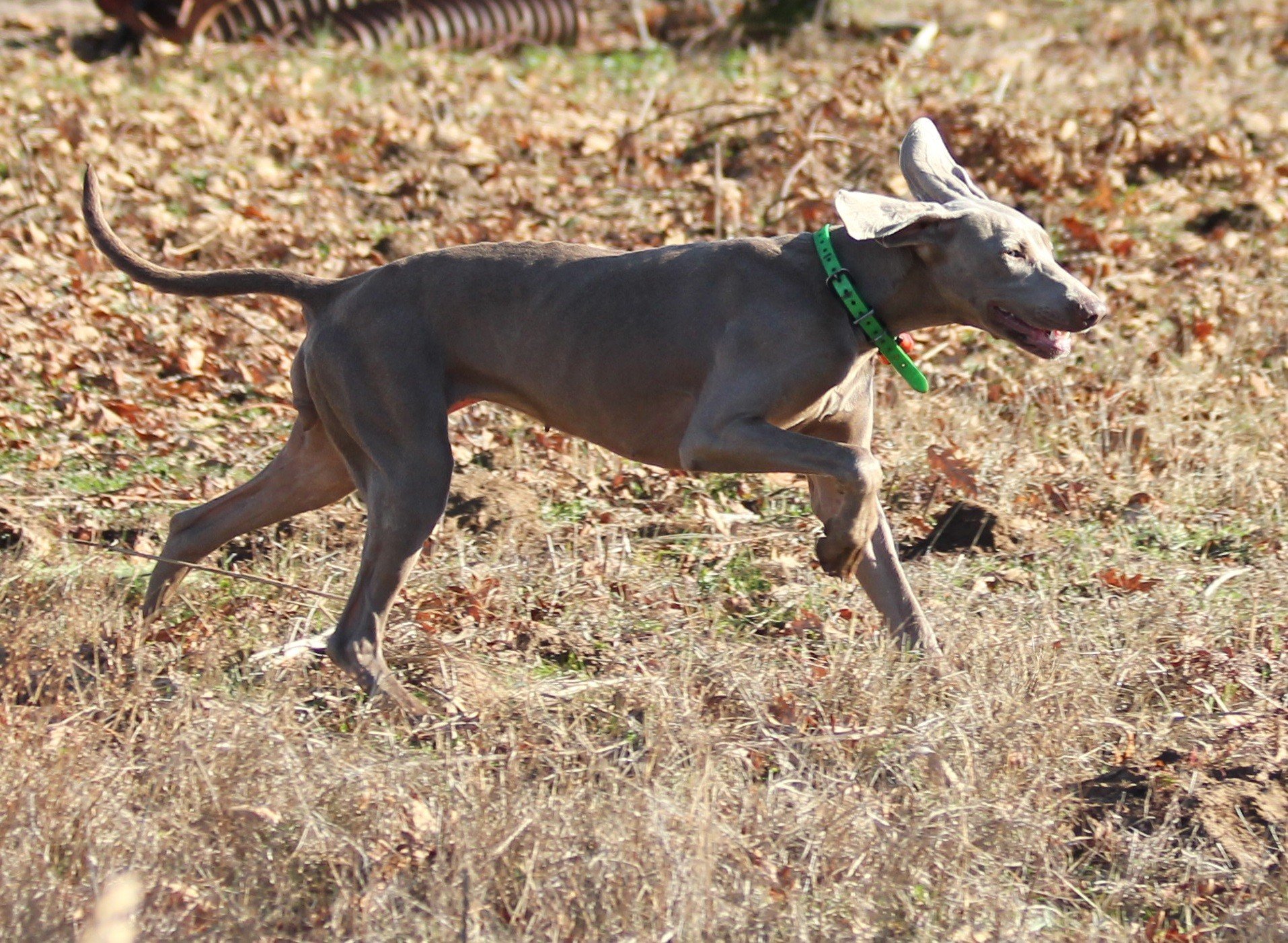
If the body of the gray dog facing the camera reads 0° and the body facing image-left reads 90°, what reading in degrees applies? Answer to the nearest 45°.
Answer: approximately 270°

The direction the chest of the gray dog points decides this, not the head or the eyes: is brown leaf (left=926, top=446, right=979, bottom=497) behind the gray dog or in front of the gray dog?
in front

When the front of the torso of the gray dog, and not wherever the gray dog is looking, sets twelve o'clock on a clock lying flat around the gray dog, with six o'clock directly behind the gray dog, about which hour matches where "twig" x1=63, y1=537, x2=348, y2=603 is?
The twig is roughly at 6 o'clock from the gray dog.

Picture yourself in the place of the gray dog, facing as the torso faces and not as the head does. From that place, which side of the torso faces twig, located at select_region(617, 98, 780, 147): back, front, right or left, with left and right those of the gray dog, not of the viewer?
left

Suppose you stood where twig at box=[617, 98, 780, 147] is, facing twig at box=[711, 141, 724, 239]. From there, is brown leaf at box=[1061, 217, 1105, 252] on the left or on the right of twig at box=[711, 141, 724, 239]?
left

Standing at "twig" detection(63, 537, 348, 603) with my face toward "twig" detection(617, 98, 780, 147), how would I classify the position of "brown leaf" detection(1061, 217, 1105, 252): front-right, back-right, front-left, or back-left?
front-right

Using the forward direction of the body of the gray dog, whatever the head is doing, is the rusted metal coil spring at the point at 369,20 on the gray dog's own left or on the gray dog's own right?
on the gray dog's own left

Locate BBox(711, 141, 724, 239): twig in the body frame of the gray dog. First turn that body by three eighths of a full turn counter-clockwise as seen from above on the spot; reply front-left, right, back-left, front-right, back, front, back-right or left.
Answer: front-right

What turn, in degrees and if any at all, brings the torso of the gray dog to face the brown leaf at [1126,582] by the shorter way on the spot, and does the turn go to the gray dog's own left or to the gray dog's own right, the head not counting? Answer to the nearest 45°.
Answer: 0° — it already faces it

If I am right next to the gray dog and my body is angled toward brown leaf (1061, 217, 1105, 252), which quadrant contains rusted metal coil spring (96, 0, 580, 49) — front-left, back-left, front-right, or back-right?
front-left

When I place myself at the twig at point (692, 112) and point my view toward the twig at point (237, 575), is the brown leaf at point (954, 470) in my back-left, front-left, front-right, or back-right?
front-left

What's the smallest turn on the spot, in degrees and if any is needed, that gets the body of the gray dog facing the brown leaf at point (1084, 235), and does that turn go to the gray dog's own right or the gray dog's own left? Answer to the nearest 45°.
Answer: approximately 45° to the gray dog's own left

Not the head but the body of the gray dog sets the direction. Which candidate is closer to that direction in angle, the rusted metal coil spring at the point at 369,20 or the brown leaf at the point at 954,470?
the brown leaf
